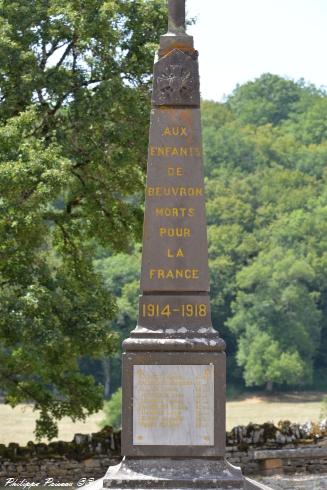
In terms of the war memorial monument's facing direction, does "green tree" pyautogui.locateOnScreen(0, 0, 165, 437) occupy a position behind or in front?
behind

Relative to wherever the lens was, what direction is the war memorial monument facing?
facing the viewer

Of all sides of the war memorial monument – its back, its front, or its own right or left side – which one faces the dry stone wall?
back
